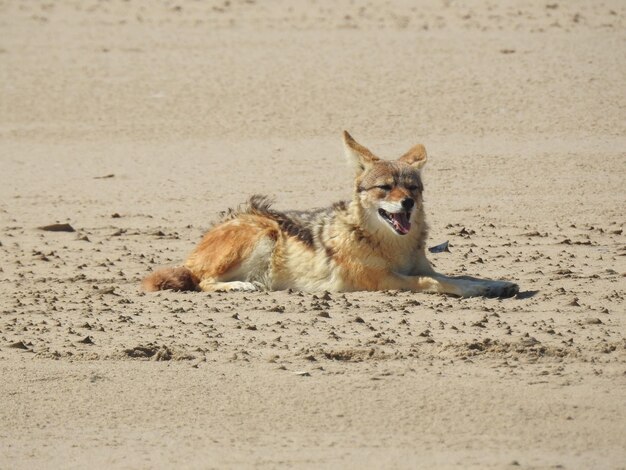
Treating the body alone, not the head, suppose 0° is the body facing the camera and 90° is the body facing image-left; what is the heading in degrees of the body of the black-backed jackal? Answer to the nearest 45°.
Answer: approximately 270°
